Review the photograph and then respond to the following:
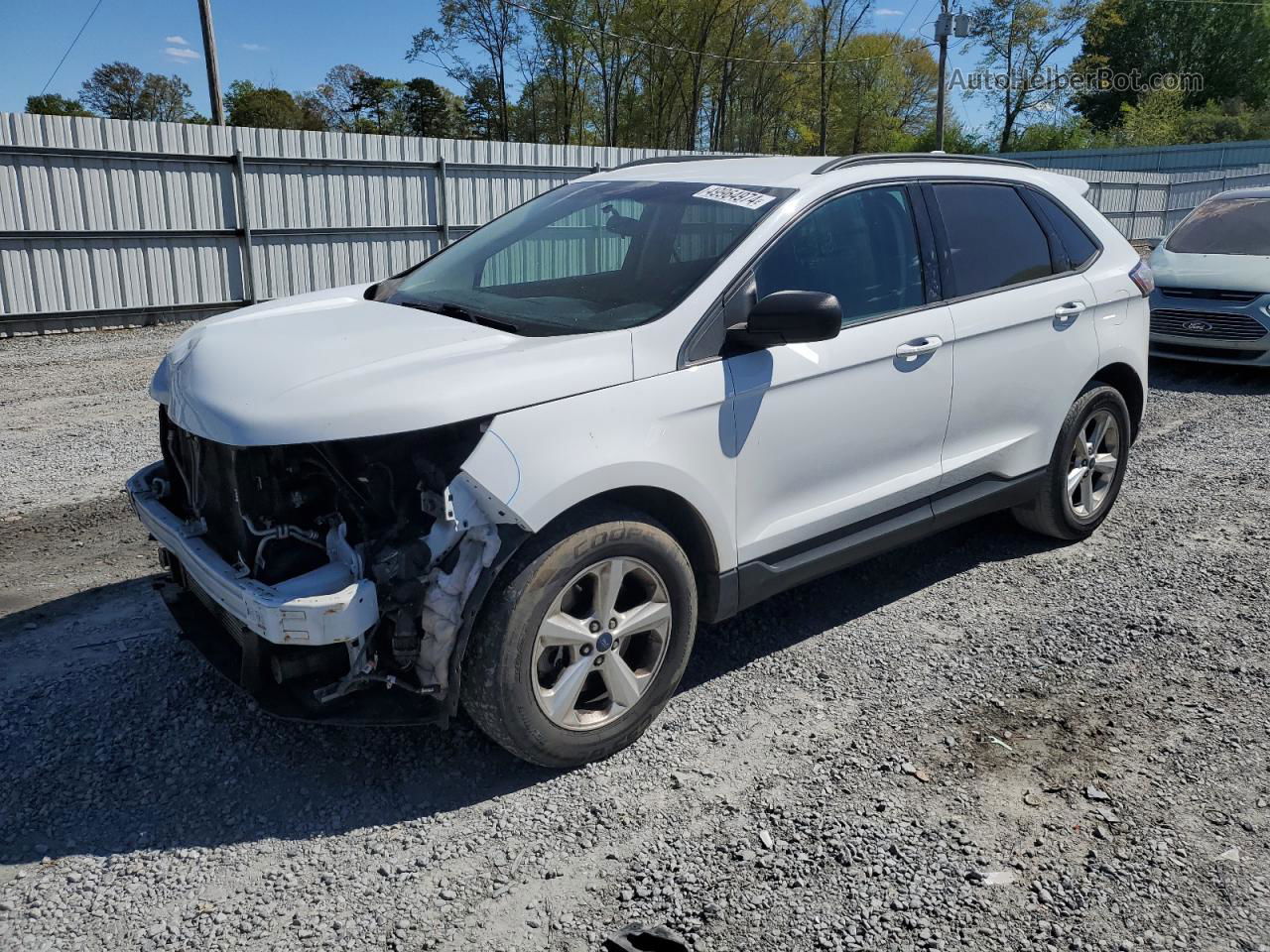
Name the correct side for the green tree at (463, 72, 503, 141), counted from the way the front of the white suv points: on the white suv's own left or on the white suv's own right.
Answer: on the white suv's own right

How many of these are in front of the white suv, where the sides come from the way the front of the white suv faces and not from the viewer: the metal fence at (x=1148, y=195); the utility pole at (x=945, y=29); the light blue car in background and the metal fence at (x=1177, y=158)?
0

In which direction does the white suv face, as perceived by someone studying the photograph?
facing the viewer and to the left of the viewer

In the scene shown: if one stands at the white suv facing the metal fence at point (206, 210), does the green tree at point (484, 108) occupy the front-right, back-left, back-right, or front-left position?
front-right

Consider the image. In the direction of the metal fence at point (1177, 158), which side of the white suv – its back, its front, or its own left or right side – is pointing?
back

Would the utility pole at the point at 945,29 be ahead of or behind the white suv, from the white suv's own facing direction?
behind

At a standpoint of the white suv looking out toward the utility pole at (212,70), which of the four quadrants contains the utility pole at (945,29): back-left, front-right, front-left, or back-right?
front-right

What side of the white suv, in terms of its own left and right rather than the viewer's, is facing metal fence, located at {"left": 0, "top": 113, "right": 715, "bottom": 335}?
right

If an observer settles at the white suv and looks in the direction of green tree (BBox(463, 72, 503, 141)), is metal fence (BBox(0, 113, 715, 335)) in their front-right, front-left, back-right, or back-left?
front-left

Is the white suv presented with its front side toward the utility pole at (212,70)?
no

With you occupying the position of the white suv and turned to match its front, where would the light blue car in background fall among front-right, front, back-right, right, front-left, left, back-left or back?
back

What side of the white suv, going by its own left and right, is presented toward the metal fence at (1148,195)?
back

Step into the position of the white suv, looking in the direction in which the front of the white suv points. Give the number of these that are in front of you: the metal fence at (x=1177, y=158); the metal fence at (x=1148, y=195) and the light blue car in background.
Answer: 0
